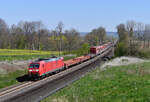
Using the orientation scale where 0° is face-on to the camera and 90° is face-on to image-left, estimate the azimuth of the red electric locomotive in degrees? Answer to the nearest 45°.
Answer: approximately 45°
